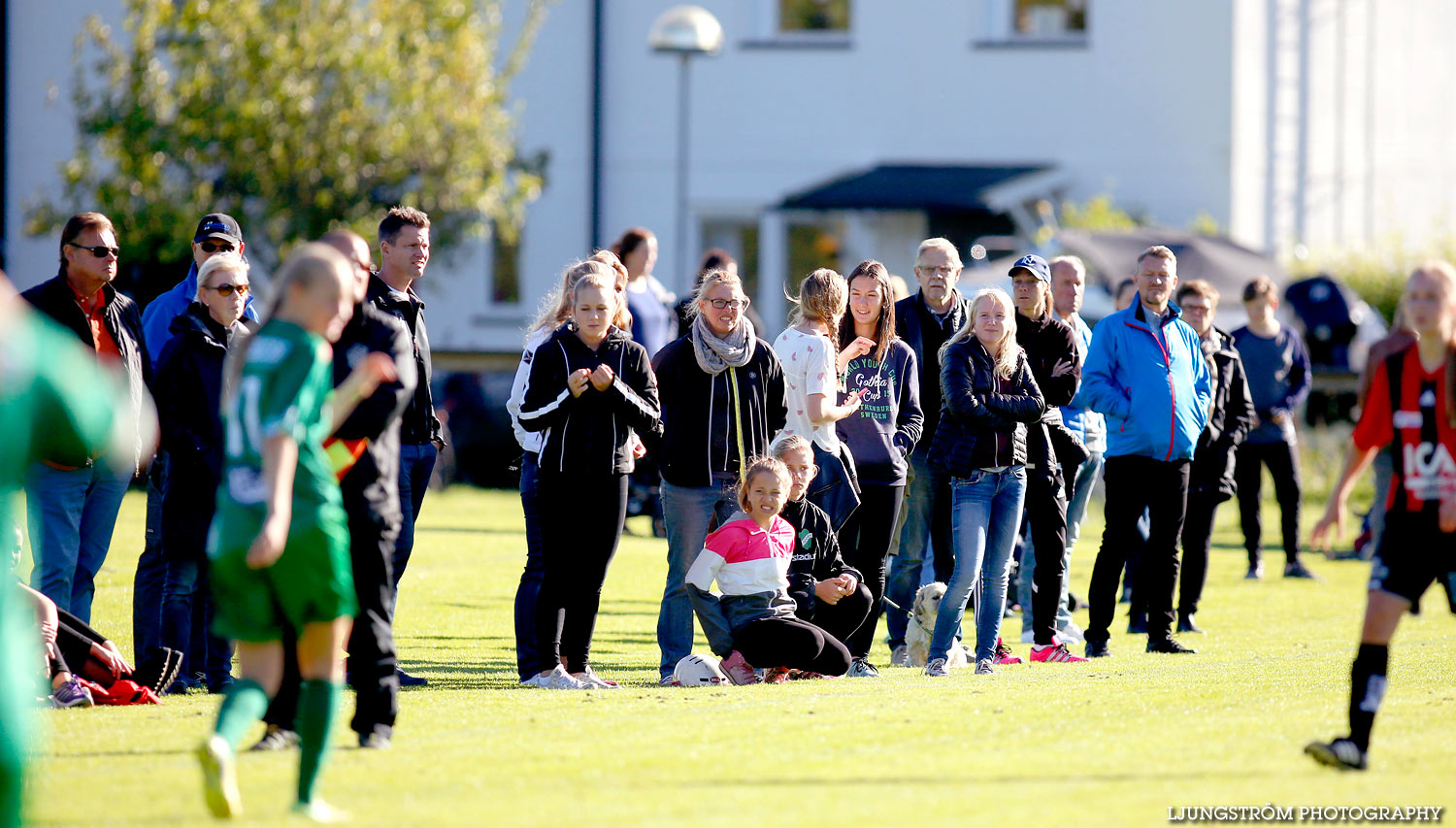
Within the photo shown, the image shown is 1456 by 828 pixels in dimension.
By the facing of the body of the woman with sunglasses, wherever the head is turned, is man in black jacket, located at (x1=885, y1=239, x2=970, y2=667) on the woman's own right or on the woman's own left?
on the woman's own left

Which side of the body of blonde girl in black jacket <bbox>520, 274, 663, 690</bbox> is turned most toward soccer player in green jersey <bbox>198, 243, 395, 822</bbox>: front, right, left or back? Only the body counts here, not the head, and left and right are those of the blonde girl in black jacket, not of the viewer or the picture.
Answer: front

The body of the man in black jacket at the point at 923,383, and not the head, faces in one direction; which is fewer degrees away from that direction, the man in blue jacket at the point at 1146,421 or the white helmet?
the white helmet

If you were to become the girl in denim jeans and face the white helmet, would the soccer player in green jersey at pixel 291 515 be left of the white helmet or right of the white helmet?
left

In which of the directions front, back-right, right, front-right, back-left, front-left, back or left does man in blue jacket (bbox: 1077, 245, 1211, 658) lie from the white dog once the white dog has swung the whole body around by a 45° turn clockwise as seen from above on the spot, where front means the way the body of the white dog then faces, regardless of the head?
back-left

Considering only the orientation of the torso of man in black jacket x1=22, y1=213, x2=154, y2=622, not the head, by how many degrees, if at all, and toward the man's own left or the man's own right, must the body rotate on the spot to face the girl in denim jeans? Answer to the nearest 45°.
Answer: approximately 45° to the man's own left

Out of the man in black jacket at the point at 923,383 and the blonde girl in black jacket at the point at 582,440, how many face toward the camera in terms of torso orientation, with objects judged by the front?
2

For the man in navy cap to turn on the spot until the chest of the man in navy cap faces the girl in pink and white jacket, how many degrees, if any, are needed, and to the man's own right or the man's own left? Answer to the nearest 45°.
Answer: approximately 45° to the man's own left

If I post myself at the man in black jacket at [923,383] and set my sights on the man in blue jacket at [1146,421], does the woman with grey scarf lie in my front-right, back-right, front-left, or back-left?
back-right

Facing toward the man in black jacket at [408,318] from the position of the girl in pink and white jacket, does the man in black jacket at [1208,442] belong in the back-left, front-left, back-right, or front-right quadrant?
back-right
